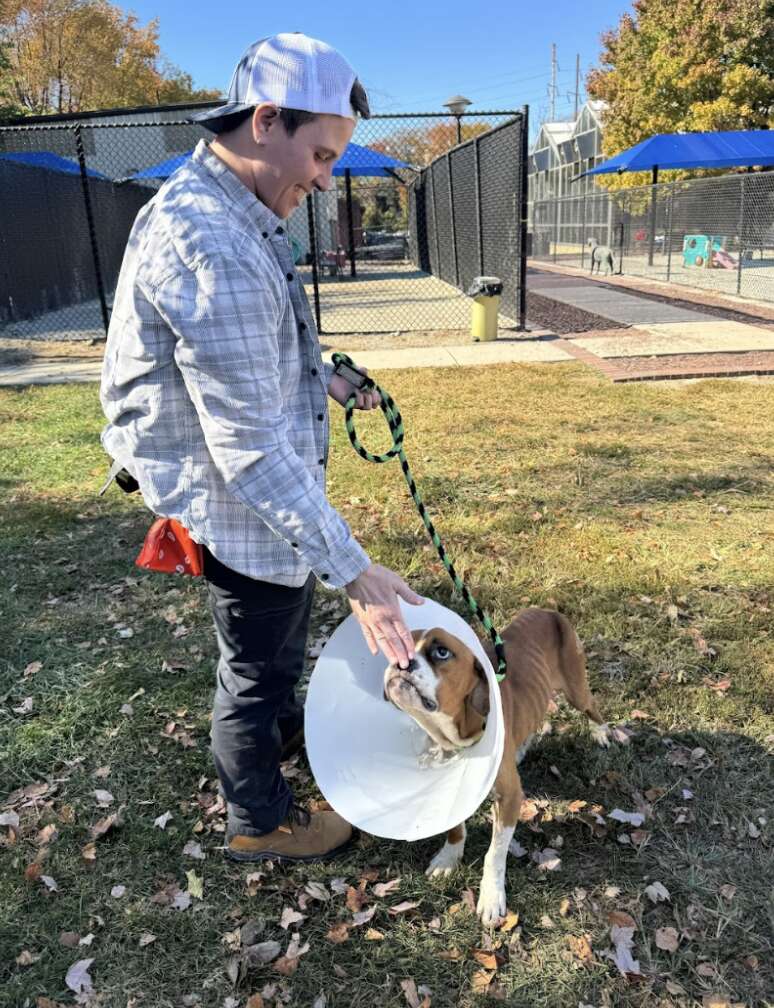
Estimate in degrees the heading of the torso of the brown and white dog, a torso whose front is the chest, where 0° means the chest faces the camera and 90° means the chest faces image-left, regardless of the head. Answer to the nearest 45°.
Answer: approximately 45°

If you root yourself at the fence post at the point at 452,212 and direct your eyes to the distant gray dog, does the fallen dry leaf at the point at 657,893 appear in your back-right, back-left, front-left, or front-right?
back-right

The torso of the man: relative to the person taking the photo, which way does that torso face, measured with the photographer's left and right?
facing to the right of the viewer

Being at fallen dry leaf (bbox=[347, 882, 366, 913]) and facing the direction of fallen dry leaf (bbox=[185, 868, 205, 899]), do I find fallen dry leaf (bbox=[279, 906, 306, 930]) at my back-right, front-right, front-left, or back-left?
front-left

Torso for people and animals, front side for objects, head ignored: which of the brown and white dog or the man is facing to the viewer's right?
the man

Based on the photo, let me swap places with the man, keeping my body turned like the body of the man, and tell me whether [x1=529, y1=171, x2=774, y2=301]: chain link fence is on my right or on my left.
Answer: on my left

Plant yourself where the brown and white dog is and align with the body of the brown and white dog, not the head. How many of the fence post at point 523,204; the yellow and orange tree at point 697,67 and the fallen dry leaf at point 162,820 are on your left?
0

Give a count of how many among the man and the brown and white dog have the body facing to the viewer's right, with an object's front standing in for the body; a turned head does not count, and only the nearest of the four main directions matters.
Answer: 1

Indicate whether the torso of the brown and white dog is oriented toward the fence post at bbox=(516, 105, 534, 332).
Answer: no

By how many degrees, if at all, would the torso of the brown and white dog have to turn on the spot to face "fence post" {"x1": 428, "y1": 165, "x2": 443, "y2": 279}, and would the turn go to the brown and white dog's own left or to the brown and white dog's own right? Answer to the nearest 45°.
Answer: approximately 135° to the brown and white dog's own right

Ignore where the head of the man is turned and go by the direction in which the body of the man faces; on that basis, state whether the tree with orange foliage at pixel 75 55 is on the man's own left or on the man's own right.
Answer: on the man's own left

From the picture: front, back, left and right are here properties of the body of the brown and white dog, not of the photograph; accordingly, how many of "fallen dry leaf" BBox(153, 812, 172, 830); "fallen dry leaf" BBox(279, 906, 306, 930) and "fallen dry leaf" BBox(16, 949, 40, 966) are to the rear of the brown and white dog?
0

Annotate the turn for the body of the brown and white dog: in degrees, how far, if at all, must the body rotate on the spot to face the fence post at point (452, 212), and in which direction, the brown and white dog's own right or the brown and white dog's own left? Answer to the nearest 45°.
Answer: approximately 135° to the brown and white dog's own right

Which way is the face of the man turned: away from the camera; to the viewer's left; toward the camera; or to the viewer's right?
to the viewer's right

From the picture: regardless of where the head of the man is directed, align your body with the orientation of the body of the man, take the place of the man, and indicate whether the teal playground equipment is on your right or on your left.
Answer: on your left
